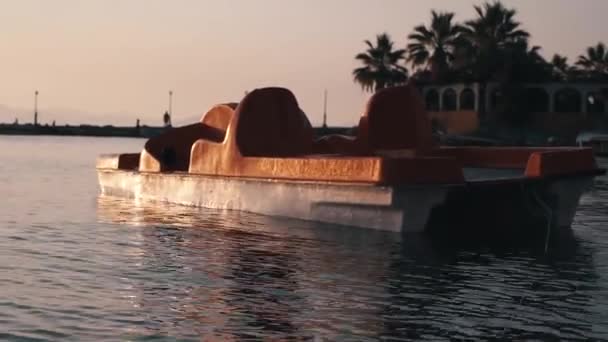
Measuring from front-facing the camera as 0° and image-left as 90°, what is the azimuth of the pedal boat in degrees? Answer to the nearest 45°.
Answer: approximately 135°
